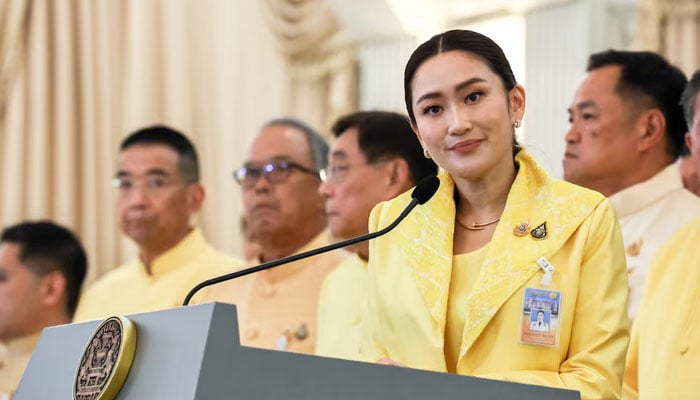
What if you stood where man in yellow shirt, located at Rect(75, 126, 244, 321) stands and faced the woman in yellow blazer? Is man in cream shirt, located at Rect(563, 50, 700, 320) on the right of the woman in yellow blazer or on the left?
left

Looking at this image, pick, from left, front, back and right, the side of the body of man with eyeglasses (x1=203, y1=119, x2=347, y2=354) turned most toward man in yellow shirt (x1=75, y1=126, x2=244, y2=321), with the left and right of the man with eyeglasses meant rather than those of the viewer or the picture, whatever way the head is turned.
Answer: right

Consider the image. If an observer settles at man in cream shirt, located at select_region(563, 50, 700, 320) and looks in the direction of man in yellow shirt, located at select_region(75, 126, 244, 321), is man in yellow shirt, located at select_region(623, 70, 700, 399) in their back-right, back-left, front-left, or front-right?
back-left

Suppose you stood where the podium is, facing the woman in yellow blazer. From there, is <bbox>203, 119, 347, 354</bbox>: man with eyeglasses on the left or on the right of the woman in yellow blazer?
left

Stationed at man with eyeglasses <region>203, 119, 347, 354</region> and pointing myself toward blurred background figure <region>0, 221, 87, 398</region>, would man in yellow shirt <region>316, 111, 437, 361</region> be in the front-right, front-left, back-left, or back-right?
back-left

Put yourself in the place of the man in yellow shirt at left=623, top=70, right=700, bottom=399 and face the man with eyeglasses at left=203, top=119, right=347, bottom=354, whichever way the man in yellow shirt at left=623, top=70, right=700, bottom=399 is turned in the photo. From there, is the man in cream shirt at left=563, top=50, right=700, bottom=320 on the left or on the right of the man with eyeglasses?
right

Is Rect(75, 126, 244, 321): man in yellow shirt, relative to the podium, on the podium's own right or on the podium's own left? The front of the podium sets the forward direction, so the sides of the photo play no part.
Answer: on the podium's own right

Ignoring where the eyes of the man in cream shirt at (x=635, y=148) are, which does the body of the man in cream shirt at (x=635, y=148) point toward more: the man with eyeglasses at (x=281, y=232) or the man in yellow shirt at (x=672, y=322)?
the man with eyeglasses
